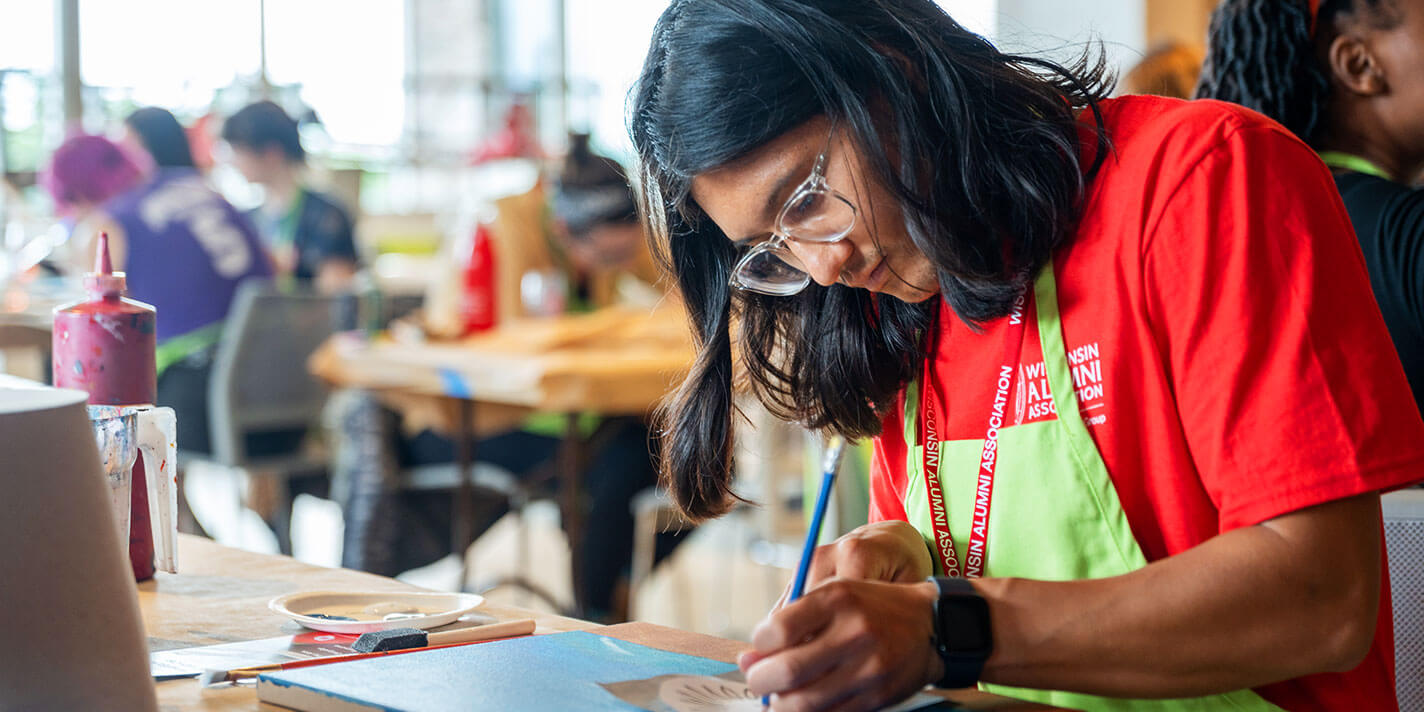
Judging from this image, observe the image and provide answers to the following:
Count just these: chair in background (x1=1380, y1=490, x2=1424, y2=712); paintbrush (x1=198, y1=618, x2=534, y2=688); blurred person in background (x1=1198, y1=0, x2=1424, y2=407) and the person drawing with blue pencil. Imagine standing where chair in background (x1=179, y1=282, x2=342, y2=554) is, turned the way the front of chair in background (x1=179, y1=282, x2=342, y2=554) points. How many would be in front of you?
0

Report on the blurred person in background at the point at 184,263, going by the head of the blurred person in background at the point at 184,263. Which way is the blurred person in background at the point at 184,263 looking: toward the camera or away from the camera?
away from the camera

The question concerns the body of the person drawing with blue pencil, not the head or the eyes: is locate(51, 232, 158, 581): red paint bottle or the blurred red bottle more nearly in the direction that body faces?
the red paint bottle

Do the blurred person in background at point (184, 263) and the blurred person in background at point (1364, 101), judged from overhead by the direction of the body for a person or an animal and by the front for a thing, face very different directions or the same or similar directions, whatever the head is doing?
very different directions

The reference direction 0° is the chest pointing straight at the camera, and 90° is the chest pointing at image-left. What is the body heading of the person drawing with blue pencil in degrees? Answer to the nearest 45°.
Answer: approximately 45°

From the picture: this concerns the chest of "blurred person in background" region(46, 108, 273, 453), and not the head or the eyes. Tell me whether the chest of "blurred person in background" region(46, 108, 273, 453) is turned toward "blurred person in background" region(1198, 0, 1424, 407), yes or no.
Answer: no

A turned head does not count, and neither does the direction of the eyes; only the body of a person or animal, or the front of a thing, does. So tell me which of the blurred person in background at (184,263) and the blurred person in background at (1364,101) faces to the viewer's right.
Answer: the blurred person in background at (1364,101)

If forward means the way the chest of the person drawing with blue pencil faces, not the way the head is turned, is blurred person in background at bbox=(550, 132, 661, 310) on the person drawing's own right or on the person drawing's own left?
on the person drawing's own right

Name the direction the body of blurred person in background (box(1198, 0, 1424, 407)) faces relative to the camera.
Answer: to the viewer's right

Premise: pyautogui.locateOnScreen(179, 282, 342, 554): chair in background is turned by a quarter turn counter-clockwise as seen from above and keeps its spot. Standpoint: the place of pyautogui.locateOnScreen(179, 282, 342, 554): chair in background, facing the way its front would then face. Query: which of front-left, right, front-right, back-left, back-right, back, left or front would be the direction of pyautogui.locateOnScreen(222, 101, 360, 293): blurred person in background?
back-right

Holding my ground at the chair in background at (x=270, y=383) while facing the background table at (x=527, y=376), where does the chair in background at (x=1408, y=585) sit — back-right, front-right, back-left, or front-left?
front-right
